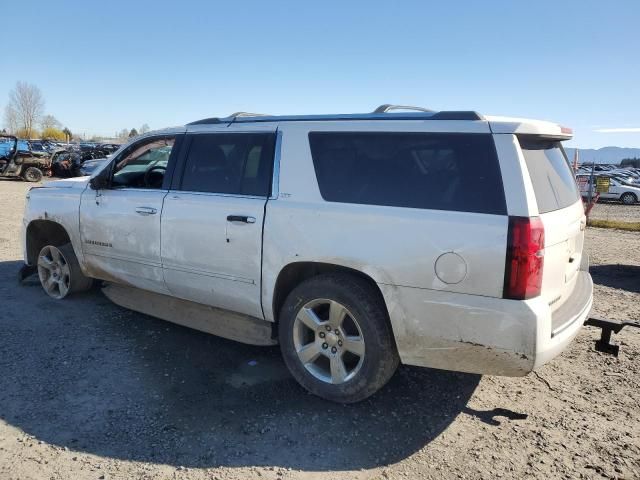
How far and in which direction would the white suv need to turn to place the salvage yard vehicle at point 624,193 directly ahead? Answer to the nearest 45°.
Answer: approximately 90° to its right

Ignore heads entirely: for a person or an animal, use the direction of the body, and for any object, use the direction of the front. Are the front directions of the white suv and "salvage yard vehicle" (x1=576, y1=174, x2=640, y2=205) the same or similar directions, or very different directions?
very different directions

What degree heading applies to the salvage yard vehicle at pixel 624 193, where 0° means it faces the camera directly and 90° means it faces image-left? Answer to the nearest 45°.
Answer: approximately 270°

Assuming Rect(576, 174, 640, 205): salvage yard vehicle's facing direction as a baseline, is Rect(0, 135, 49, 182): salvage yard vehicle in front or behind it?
behind

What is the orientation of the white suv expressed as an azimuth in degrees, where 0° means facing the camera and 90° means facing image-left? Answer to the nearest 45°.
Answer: approximately 135°

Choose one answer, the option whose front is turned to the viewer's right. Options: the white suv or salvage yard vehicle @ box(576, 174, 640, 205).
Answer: the salvage yard vehicle

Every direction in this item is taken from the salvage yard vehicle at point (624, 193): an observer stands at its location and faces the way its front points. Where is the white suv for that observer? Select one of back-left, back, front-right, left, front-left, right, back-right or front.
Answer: right
